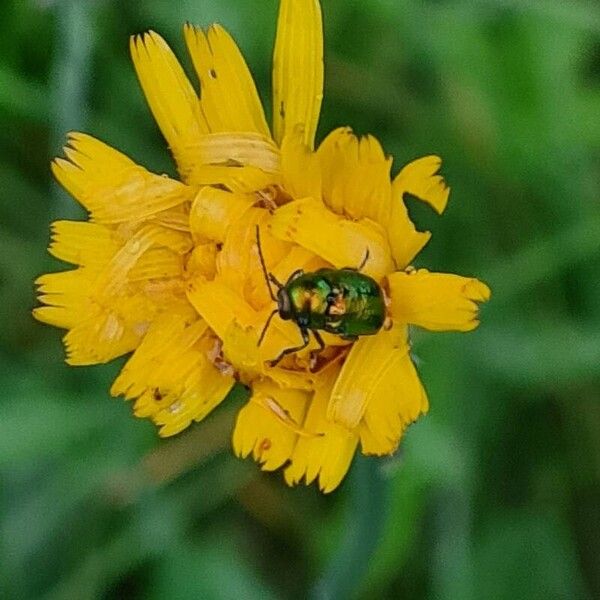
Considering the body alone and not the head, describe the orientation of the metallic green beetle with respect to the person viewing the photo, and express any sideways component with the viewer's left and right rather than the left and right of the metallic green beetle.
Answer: facing to the left of the viewer
